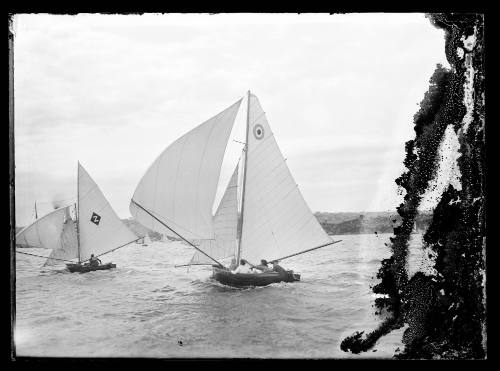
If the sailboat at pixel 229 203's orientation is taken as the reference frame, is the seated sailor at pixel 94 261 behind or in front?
in front

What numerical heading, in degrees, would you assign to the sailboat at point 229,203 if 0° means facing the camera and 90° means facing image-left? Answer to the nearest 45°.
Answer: approximately 90°
